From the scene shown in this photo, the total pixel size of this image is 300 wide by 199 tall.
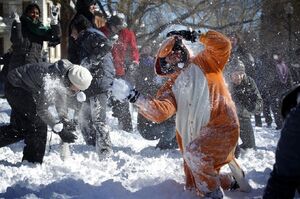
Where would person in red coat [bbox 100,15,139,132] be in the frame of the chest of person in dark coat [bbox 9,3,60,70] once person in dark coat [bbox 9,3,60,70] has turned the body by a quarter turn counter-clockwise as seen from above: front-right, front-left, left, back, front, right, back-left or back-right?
front

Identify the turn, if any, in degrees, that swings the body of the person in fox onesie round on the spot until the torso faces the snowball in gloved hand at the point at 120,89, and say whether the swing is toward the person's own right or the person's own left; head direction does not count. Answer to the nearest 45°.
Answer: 0° — they already face it

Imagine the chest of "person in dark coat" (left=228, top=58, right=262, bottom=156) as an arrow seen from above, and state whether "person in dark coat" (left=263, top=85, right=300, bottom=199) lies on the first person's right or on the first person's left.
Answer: on the first person's left

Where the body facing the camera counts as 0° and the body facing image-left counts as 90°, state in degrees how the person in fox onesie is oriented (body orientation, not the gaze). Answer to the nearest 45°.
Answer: approximately 45°

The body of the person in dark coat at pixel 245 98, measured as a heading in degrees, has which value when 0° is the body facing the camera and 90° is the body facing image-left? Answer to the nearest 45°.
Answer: approximately 45°

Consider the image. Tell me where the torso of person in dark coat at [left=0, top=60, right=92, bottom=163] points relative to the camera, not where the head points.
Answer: to the viewer's right

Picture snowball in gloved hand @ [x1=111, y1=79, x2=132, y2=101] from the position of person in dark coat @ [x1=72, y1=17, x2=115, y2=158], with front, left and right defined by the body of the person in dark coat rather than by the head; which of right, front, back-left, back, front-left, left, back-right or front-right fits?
left

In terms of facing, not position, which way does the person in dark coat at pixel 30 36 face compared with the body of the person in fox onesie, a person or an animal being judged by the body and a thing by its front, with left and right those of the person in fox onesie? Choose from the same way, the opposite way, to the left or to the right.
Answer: to the left

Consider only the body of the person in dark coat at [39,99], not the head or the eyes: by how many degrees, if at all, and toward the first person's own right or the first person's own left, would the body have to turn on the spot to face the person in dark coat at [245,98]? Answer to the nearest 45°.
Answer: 0° — they already face them
